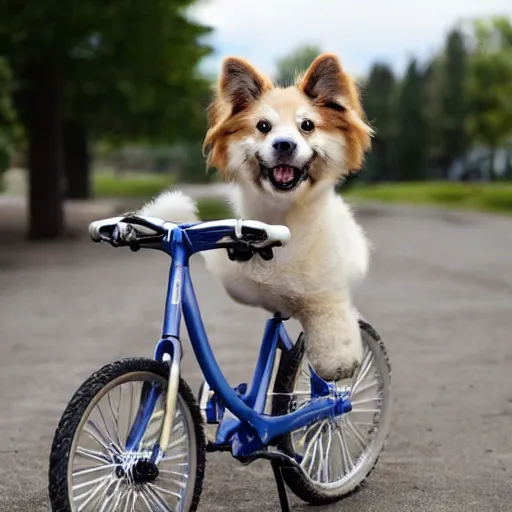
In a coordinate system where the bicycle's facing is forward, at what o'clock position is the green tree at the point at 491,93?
The green tree is roughly at 5 o'clock from the bicycle.

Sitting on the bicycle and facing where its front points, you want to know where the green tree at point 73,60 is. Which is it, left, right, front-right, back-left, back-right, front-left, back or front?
back-right

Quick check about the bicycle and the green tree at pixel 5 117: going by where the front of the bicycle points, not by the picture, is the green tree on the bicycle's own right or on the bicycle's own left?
on the bicycle's own right
